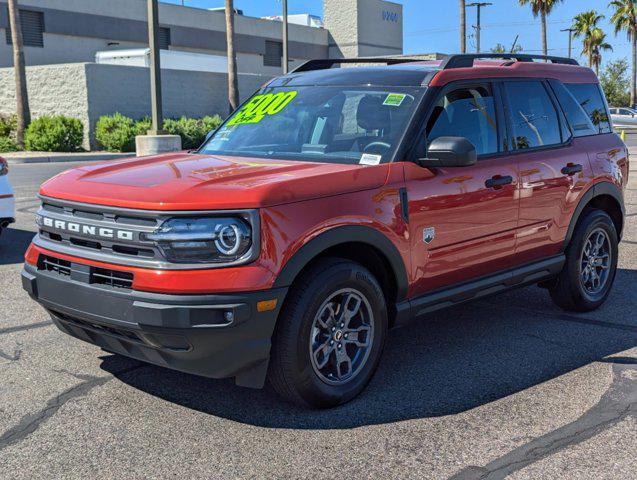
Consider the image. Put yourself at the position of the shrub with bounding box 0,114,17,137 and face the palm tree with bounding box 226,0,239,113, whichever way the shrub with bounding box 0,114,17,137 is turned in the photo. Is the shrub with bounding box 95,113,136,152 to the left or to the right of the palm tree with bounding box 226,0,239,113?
right

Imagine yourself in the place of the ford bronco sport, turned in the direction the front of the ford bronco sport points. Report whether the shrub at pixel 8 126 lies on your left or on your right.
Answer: on your right

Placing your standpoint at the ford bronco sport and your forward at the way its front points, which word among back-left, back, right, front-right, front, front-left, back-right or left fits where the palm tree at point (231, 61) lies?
back-right

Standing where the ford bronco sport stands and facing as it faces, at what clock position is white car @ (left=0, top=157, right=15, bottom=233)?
The white car is roughly at 3 o'clock from the ford bronco sport.

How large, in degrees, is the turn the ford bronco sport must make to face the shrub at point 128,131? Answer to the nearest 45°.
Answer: approximately 135° to its right

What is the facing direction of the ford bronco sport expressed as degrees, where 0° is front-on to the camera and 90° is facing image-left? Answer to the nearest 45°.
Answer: approximately 45°

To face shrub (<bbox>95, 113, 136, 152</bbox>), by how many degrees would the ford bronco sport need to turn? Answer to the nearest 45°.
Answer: approximately 135° to its right

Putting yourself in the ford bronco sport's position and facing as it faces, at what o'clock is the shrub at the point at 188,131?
The shrub is roughly at 4 o'clock from the ford bronco sport.

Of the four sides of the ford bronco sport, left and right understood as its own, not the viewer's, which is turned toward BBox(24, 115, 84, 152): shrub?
right

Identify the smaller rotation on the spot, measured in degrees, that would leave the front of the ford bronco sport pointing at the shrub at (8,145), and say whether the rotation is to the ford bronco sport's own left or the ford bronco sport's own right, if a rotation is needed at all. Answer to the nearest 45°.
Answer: approximately 90° to the ford bronco sport's own right
